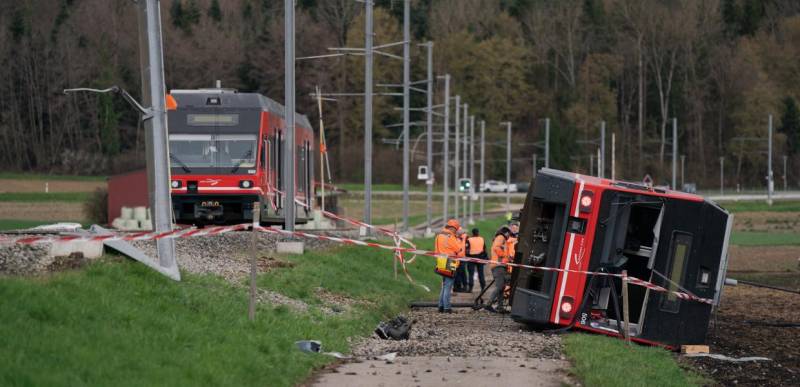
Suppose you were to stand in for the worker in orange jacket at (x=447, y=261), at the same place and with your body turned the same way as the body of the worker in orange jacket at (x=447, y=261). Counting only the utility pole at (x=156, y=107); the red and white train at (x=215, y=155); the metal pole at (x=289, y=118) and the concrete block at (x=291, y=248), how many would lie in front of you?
0

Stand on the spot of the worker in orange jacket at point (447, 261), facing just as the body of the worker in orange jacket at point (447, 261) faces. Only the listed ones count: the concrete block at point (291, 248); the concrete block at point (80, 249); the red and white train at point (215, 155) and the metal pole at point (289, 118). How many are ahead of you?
0

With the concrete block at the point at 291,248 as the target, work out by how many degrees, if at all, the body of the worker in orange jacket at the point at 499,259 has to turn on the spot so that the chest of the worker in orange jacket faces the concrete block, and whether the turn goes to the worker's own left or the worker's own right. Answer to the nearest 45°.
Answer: approximately 180°

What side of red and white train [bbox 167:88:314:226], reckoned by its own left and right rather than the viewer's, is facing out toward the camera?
front

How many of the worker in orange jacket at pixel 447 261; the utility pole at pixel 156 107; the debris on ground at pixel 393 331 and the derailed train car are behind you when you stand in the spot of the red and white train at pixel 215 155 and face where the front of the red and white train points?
0

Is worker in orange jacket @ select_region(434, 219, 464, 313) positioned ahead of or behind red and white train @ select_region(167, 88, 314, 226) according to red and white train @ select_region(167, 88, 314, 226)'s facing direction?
ahead

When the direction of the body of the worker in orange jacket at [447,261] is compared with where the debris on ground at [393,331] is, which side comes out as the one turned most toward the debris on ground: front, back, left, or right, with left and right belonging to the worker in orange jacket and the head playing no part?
right

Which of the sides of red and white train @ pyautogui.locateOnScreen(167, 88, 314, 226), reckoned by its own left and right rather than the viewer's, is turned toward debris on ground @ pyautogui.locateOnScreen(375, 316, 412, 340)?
front
